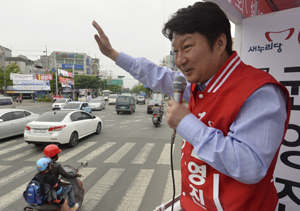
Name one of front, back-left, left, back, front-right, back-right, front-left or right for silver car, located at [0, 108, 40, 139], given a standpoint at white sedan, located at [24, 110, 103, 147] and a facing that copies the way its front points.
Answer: left

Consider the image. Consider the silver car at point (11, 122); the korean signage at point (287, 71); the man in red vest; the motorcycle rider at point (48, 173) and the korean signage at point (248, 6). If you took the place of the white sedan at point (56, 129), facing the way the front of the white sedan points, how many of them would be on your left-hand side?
1

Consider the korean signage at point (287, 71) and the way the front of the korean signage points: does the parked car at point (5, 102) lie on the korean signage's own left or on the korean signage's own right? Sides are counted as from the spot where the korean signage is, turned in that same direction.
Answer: on the korean signage's own right

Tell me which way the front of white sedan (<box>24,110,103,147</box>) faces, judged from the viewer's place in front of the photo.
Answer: facing away from the viewer and to the right of the viewer

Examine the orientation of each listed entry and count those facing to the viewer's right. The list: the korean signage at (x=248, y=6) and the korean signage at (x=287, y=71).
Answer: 0

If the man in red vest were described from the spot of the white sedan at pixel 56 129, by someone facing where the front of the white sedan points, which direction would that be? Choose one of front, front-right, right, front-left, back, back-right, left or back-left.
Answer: back-right

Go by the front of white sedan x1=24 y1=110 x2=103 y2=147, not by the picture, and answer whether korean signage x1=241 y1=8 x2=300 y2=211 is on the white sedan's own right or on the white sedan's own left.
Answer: on the white sedan's own right

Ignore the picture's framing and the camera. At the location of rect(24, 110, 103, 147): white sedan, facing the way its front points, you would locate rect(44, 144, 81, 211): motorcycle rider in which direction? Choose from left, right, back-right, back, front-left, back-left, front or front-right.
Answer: back-right

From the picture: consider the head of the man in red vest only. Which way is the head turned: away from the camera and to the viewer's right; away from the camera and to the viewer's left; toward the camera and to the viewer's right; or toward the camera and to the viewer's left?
toward the camera and to the viewer's left

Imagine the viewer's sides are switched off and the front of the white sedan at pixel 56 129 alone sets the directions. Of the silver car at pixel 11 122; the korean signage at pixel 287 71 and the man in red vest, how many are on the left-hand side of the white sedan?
1

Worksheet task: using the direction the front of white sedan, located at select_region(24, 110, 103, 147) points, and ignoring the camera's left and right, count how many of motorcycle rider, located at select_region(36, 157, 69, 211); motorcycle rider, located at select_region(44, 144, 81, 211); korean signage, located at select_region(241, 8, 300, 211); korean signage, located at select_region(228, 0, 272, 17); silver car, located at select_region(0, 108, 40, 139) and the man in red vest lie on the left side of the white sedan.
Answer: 1

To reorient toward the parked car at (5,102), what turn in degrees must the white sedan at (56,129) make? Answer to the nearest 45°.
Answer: approximately 45° to its left

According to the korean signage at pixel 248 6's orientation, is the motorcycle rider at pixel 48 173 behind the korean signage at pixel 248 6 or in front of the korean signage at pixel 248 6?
in front
